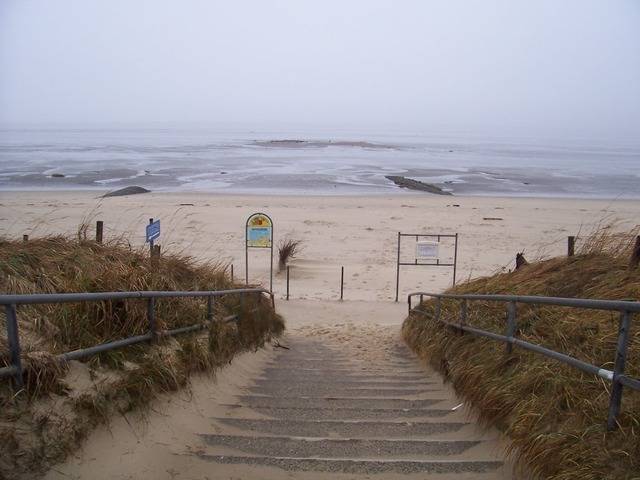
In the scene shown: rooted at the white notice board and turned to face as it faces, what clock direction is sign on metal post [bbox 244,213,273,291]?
The sign on metal post is roughly at 2 o'clock from the white notice board.

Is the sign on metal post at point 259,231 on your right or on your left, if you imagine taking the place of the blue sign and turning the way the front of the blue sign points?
on your left

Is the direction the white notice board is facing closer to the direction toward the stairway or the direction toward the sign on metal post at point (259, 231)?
the stairway

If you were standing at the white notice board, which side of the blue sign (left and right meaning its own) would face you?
left

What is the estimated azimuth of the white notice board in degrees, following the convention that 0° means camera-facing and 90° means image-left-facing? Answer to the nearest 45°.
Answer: approximately 0°

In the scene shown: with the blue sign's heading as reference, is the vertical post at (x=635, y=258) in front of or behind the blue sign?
in front

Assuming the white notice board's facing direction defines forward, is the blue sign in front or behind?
in front

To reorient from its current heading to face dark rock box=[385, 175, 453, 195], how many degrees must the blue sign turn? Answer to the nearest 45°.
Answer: approximately 90° to its left

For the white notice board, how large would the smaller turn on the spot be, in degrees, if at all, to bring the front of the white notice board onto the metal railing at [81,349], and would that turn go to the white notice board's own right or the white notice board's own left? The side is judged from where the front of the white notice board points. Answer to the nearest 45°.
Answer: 0° — it already faces it

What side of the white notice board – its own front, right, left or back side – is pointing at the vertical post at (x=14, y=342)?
front

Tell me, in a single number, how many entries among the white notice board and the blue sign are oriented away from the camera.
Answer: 0

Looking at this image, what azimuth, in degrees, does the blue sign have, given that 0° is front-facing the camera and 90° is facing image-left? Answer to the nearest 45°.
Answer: approximately 315°
